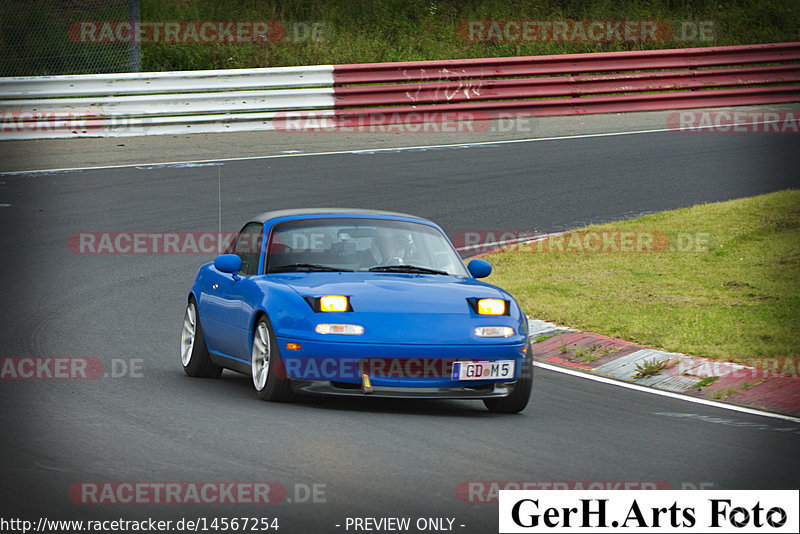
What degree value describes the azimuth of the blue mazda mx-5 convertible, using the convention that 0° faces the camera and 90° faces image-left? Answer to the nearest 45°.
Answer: approximately 315°

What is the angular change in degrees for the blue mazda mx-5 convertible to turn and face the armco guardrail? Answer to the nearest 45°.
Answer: approximately 135° to its left
